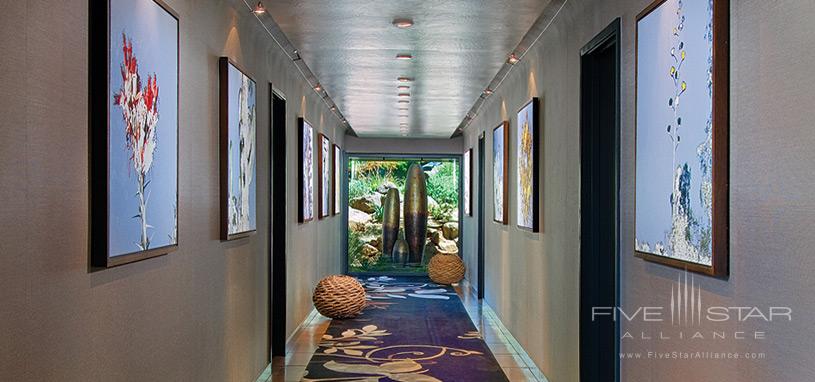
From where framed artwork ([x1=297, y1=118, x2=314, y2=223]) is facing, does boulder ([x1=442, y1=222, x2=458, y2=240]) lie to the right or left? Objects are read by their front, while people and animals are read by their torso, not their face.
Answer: on its left

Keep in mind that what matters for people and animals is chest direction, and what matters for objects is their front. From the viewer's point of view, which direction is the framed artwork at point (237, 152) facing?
to the viewer's right

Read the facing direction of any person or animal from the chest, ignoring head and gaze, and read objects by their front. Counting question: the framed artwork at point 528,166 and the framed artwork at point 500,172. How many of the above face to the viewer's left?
2

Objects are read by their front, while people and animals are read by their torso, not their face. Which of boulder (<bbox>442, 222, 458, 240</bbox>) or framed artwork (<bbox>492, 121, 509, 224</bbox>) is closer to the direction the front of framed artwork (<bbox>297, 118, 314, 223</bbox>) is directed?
the framed artwork

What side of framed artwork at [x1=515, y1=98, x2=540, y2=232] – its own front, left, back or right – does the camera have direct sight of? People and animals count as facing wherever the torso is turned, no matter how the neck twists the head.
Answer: left

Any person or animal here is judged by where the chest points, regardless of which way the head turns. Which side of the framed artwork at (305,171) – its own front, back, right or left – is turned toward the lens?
right

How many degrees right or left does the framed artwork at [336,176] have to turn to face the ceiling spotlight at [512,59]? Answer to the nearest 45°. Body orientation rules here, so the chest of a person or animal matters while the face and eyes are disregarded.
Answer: approximately 90° to its right

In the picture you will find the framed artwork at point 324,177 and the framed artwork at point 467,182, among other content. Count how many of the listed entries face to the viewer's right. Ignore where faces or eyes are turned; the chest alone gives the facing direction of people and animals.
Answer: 1

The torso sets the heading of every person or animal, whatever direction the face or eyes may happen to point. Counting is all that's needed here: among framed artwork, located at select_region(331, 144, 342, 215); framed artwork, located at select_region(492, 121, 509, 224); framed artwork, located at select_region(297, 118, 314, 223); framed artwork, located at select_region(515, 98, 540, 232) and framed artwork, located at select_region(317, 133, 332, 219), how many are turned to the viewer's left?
2

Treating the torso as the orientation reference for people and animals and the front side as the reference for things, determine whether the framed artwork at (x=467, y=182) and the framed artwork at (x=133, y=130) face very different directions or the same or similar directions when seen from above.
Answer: very different directions

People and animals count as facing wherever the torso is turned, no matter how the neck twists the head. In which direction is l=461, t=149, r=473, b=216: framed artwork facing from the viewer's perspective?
to the viewer's left

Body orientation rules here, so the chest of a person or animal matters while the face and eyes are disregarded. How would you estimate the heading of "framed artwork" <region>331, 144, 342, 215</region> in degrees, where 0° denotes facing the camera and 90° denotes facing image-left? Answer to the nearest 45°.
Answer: approximately 270°

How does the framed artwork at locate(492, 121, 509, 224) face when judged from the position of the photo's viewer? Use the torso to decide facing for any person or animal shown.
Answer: facing to the left of the viewer

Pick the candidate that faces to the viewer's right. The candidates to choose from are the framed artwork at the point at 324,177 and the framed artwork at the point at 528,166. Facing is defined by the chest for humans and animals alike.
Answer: the framed artwork at the point at 324,177

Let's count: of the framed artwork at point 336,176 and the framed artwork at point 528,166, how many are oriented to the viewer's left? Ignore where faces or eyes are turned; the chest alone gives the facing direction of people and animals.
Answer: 1
